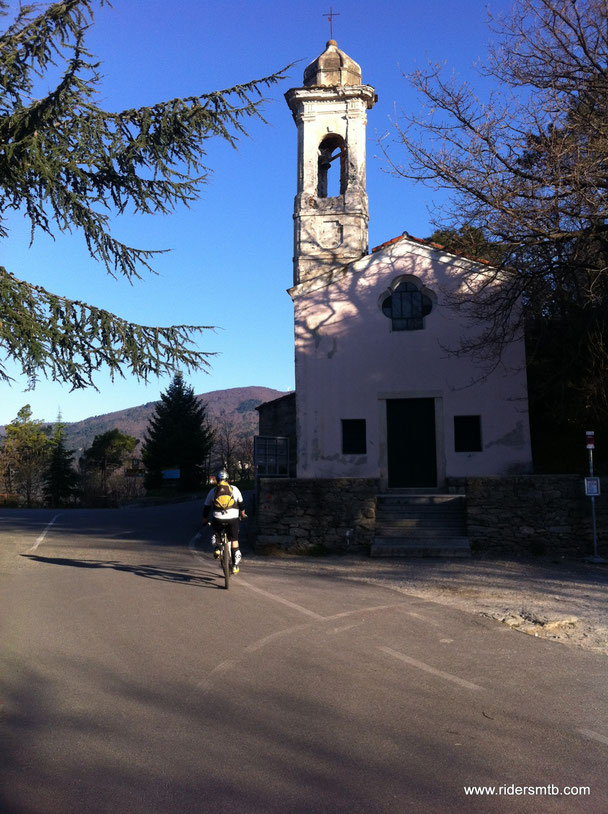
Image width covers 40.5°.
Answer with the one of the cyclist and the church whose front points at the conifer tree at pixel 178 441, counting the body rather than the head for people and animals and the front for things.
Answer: the cyclist

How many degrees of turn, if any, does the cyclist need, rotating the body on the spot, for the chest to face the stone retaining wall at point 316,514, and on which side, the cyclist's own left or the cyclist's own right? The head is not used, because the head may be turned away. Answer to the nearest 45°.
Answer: approximately 45° to the cyclist's own right

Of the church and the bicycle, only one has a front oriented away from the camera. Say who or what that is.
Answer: the bicycle

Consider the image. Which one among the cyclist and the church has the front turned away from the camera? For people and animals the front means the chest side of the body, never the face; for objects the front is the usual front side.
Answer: the cyclist

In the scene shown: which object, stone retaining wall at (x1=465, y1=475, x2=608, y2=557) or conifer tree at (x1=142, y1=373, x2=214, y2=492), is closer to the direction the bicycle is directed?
the conifer tree

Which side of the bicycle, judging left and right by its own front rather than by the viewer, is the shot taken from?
back

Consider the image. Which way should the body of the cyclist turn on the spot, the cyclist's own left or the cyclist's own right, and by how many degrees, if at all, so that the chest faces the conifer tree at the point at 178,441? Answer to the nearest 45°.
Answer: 0° — they already face it

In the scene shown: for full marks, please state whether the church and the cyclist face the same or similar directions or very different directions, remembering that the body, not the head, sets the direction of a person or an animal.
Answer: very different directions

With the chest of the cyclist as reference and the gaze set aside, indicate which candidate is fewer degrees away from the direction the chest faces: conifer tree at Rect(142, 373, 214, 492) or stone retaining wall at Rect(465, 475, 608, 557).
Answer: the conifer tree

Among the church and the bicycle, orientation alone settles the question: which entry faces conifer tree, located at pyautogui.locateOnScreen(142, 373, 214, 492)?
the bicycle

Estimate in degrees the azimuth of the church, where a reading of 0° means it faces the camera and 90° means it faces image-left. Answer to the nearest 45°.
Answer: approximately 0°

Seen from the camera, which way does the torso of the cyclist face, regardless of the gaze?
away from the camera

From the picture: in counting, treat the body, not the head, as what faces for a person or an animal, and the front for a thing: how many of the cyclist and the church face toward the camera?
1
